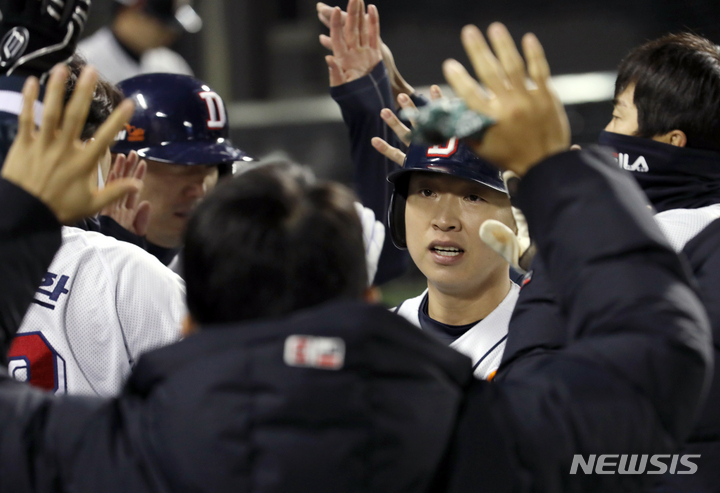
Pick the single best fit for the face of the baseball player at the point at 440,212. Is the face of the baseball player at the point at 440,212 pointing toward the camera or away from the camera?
toward the camera

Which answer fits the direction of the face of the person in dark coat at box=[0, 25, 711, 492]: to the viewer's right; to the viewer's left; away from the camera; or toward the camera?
away from the camera

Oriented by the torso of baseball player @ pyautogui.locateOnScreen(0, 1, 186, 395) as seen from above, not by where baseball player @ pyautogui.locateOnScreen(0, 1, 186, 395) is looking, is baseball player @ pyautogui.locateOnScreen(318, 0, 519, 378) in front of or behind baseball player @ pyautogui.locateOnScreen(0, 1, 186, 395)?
in front

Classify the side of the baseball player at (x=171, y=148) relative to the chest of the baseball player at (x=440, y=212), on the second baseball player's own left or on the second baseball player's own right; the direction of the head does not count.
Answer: on the second baseball player's own right

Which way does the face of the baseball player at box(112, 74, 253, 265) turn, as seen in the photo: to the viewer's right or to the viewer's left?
to the viewer's right

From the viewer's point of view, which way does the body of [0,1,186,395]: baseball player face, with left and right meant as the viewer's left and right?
facing away from the viewer and to the right of the viewer

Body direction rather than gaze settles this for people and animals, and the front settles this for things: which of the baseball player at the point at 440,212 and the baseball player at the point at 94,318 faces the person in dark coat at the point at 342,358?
the baseball player at the point at 440,212

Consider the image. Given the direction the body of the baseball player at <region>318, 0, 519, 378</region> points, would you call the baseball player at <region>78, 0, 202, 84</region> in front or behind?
behind

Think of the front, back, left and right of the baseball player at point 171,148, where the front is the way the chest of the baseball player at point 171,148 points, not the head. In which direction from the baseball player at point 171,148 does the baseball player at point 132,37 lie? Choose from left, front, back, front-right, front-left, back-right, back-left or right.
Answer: back-left

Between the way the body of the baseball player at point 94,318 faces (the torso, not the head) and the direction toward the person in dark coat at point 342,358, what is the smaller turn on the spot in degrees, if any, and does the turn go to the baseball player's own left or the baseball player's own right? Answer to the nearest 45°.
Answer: approximately 135° to the baseball player's own right

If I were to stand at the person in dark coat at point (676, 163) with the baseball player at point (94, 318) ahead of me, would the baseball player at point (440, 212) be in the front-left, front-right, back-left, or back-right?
front-right

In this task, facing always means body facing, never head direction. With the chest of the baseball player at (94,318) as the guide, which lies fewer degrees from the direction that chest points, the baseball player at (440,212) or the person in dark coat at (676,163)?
the baseball player

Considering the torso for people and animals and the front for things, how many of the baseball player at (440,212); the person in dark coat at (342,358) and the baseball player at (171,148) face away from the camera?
1

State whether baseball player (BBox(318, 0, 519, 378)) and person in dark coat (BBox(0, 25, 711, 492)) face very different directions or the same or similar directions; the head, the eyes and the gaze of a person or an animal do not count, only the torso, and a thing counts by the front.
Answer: very different directions

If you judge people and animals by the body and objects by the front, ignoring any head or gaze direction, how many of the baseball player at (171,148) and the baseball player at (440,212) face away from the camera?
0

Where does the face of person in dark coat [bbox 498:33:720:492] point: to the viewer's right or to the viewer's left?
to the viewer's left

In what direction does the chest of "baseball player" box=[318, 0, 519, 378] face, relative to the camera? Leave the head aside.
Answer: toward the camera

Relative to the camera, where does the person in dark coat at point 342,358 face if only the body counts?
away from the camera
